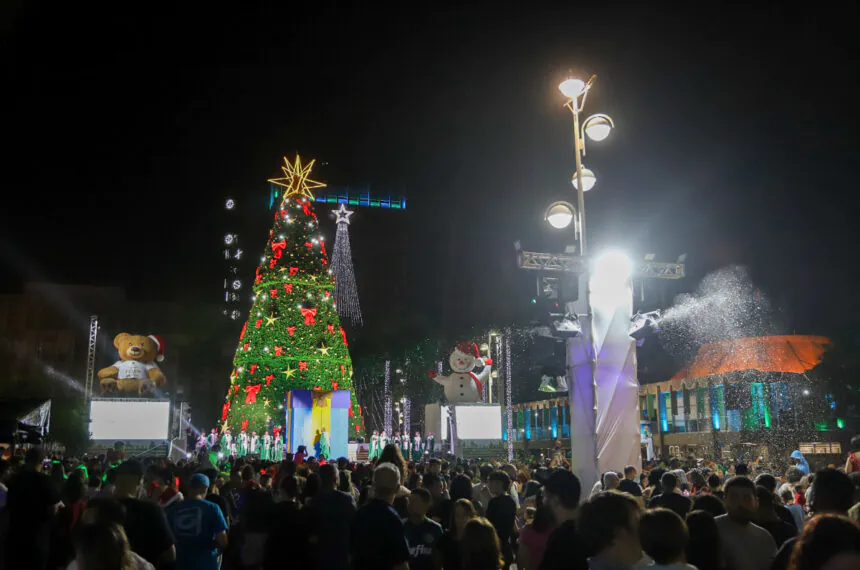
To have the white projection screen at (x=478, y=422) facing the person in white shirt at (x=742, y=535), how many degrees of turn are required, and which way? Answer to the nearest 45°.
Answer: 0° — it already faces them

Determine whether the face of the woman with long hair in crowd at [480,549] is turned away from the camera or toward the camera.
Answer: away from the camera

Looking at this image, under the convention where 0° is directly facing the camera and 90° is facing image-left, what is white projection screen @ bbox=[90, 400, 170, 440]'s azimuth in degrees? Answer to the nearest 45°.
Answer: approximately 0°

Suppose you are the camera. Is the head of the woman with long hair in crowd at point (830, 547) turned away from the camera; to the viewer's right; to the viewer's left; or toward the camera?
away from the camera

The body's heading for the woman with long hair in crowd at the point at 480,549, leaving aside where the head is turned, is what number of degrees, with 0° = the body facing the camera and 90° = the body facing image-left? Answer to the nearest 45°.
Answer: approximately 180°

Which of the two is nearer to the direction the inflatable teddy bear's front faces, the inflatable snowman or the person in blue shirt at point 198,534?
the person in blue shirt

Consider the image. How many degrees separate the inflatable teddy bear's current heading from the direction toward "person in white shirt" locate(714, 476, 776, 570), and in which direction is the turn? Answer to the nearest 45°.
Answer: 0° — it already faces them

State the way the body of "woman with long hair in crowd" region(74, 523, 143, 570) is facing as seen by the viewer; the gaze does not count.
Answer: away from the camera

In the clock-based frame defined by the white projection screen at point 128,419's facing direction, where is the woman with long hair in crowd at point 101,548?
The woman with long hair in crowd is roughly at 12 o'clock from the white projection screen.

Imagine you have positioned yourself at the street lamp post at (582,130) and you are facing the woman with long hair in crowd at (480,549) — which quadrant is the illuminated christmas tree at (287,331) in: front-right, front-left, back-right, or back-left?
back-right

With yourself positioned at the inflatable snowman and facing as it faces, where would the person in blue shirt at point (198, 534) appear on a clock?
The person in blue shirt is roughly at 12 o'clock from the inflatable snowman.
